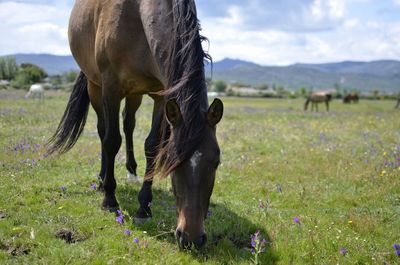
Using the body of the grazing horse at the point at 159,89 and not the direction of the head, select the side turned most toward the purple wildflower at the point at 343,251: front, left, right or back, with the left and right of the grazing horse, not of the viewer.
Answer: front

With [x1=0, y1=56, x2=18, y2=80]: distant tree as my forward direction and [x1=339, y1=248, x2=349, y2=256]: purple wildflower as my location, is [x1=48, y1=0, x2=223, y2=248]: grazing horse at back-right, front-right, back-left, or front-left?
front-left

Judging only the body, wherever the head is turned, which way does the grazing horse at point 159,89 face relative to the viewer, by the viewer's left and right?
facing the viewer and to the right of the viewer

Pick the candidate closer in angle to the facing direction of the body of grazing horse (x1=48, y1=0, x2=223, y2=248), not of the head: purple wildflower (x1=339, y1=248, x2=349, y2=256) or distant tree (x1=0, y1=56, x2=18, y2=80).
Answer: the purple wildflower

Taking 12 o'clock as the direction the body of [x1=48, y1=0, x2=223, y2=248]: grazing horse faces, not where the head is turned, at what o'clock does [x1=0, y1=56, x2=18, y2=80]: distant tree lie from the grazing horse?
The distant tree is roughly at 7 o'clock from the grazing horse.
